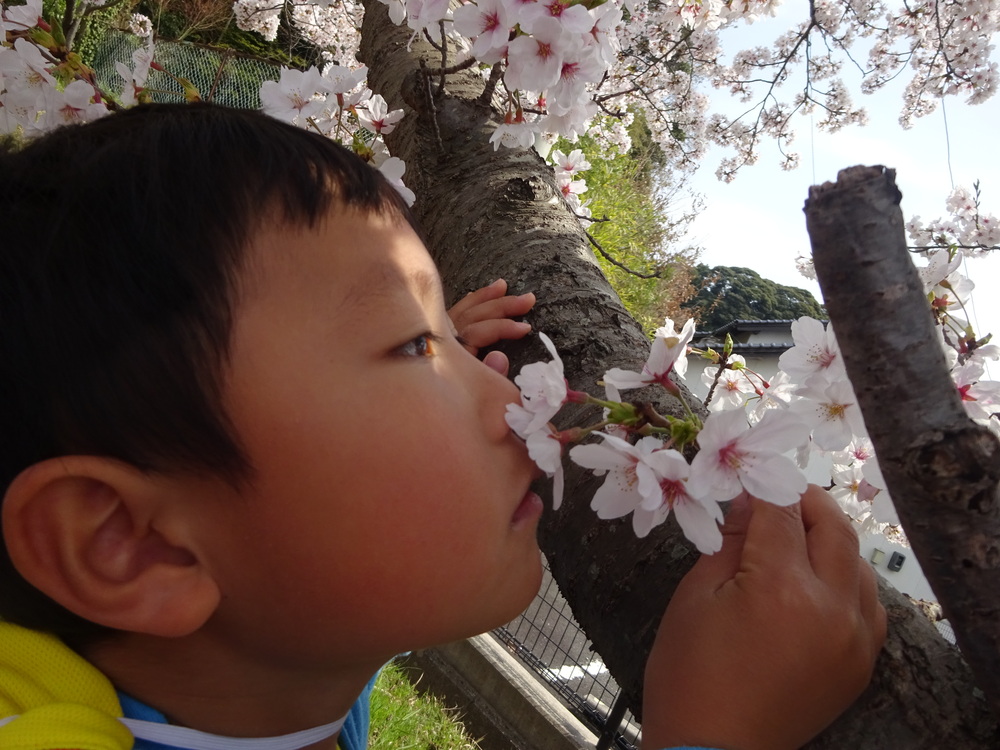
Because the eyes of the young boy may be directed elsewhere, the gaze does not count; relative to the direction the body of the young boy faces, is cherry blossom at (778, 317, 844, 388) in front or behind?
in front

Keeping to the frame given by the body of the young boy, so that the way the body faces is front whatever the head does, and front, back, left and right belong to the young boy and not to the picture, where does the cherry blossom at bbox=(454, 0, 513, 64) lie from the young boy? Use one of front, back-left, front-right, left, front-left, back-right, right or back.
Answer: left

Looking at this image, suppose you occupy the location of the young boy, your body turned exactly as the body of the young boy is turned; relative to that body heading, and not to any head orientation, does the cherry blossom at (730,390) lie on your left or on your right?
on your left

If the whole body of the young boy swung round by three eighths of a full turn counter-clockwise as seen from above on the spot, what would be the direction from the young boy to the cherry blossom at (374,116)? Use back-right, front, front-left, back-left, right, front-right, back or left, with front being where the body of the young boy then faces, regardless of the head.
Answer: front-right

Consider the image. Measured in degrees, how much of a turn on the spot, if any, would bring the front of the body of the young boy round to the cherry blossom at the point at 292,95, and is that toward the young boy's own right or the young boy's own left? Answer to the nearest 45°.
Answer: approximately 90° to the young boy's own left

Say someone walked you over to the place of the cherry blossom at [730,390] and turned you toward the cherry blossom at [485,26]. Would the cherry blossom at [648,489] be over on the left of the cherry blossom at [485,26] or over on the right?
left

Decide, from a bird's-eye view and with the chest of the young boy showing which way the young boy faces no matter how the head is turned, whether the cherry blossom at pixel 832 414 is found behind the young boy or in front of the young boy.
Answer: in front

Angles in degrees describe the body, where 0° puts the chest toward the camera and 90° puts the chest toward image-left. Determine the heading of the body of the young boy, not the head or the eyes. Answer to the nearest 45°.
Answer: approximately 270°

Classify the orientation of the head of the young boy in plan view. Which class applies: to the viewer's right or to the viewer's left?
to the viewer's right
